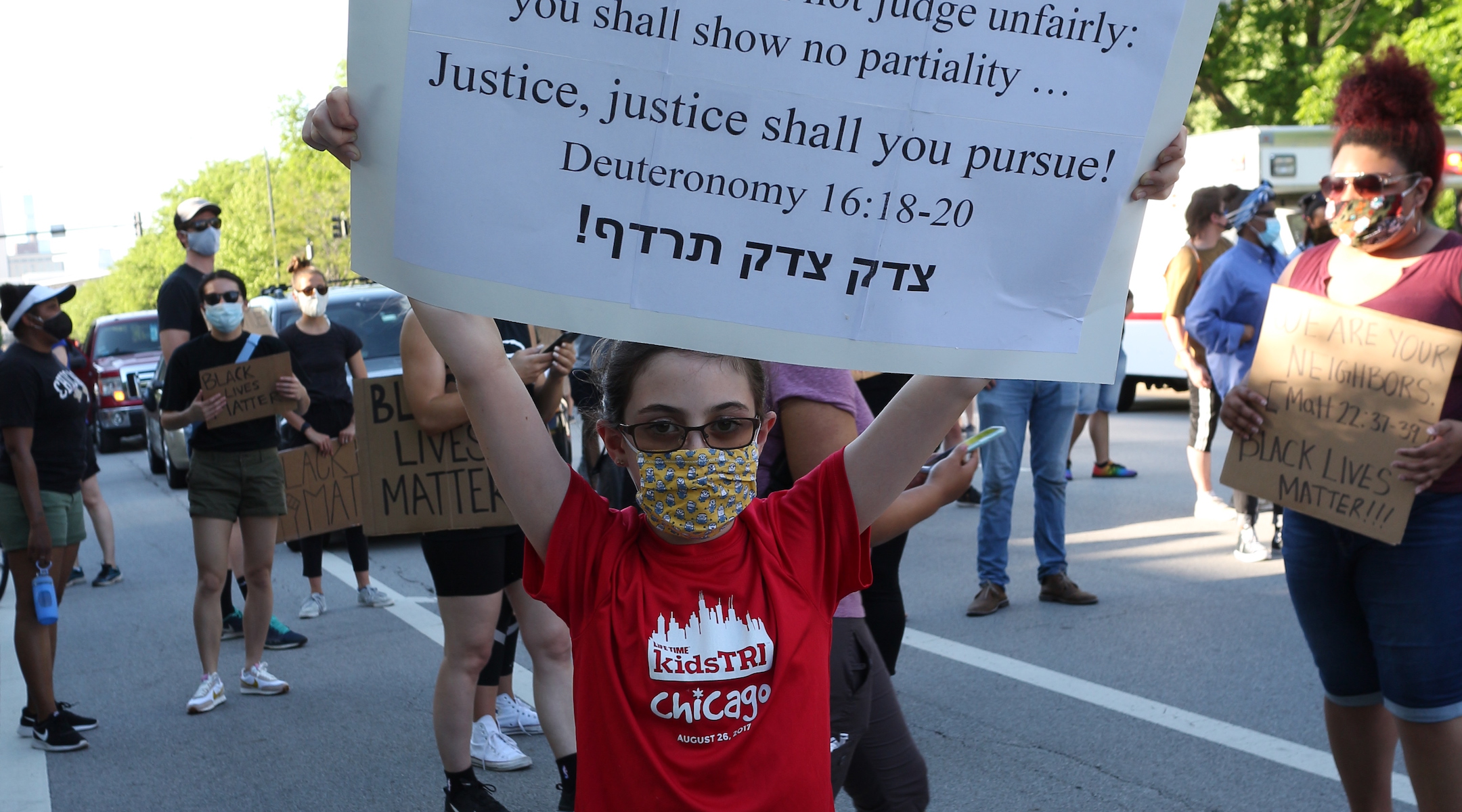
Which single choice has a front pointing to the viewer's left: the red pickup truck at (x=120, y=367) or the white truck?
the white truck

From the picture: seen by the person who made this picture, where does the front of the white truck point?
facing to the left of the viewer

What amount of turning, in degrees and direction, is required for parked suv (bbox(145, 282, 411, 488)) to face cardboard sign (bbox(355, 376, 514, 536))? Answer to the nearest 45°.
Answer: approximately 45° to its left

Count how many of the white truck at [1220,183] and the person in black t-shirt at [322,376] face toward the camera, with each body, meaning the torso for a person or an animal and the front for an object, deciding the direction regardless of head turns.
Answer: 1

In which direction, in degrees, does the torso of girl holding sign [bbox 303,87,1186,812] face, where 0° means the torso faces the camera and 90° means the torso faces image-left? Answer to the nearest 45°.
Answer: approximately 0°

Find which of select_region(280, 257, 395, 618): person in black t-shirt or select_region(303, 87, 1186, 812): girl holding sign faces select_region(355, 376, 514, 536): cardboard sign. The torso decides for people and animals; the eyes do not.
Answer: the person in black t-shirt

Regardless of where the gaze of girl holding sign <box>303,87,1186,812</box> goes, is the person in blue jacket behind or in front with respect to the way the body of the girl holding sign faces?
behind
